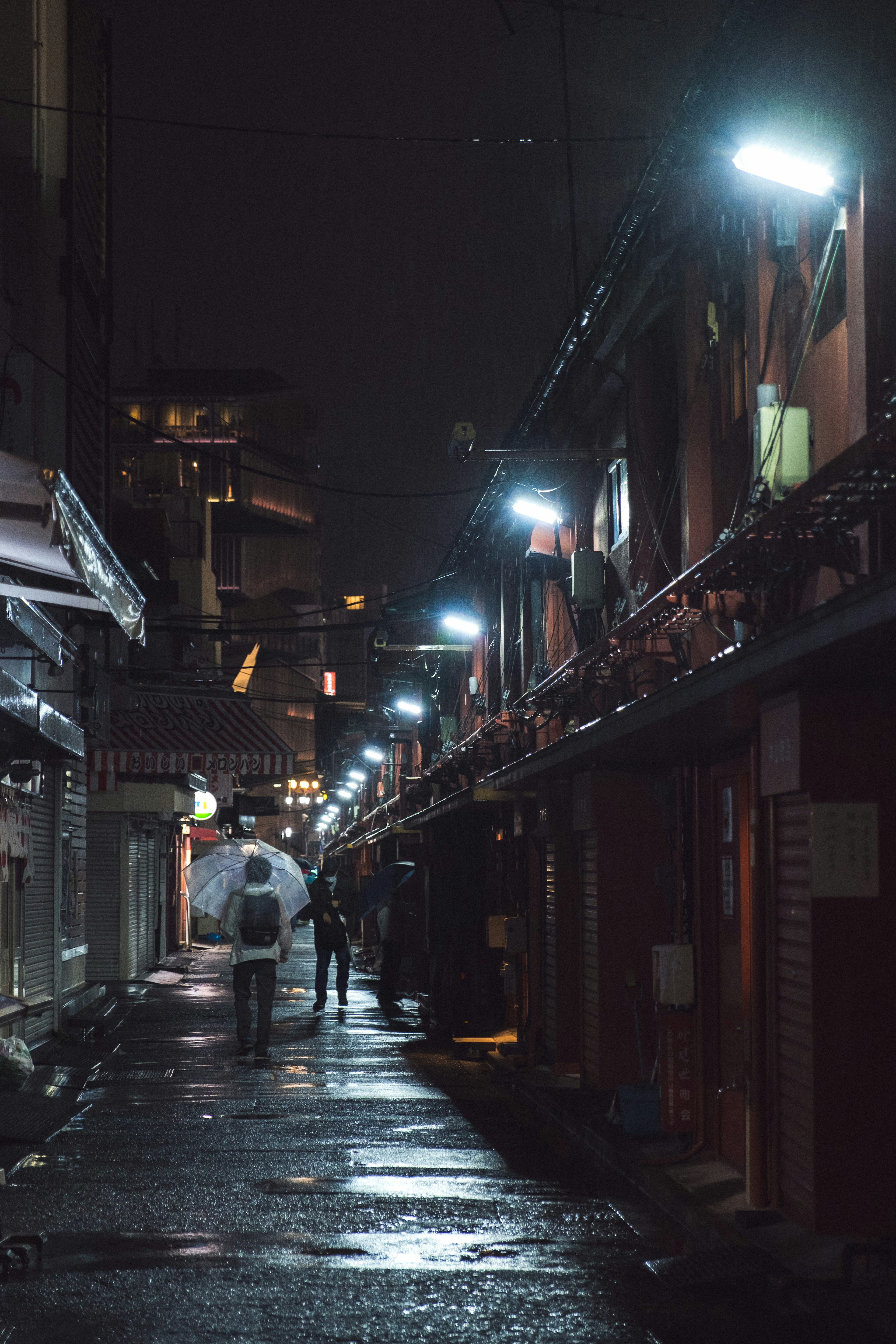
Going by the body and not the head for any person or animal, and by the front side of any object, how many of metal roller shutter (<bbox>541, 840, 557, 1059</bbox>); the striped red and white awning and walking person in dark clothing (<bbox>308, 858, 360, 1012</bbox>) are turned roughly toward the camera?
2

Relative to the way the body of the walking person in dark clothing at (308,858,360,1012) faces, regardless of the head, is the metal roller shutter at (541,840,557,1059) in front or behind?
in front

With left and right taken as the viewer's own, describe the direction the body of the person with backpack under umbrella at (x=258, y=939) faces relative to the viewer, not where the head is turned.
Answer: facing away from the viewer

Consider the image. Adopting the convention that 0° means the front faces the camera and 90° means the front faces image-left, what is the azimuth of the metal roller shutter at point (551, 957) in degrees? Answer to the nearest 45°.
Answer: approximately 90°

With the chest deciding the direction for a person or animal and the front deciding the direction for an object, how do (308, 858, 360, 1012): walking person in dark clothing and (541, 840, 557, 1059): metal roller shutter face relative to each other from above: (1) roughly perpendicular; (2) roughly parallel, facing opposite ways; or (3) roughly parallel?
roughly perpendicular

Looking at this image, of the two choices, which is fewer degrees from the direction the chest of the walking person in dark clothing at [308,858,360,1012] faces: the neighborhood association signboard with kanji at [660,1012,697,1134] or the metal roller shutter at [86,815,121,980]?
the neighborhood association signboard with kanji

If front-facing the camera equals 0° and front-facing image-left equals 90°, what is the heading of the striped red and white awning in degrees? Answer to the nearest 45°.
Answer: approximately 0°

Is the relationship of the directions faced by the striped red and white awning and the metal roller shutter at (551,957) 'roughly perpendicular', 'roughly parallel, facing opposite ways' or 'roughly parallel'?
roughly perpendicular

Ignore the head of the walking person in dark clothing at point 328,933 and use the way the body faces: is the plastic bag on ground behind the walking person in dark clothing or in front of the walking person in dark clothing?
in front

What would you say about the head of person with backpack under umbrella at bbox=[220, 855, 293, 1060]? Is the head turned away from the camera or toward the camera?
away from the camera

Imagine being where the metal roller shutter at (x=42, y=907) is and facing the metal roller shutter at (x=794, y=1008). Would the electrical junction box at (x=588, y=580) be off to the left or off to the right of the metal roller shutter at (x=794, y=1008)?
left

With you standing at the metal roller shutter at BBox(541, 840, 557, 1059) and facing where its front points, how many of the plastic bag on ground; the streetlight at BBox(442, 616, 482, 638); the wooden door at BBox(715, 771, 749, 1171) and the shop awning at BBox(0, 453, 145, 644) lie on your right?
1
